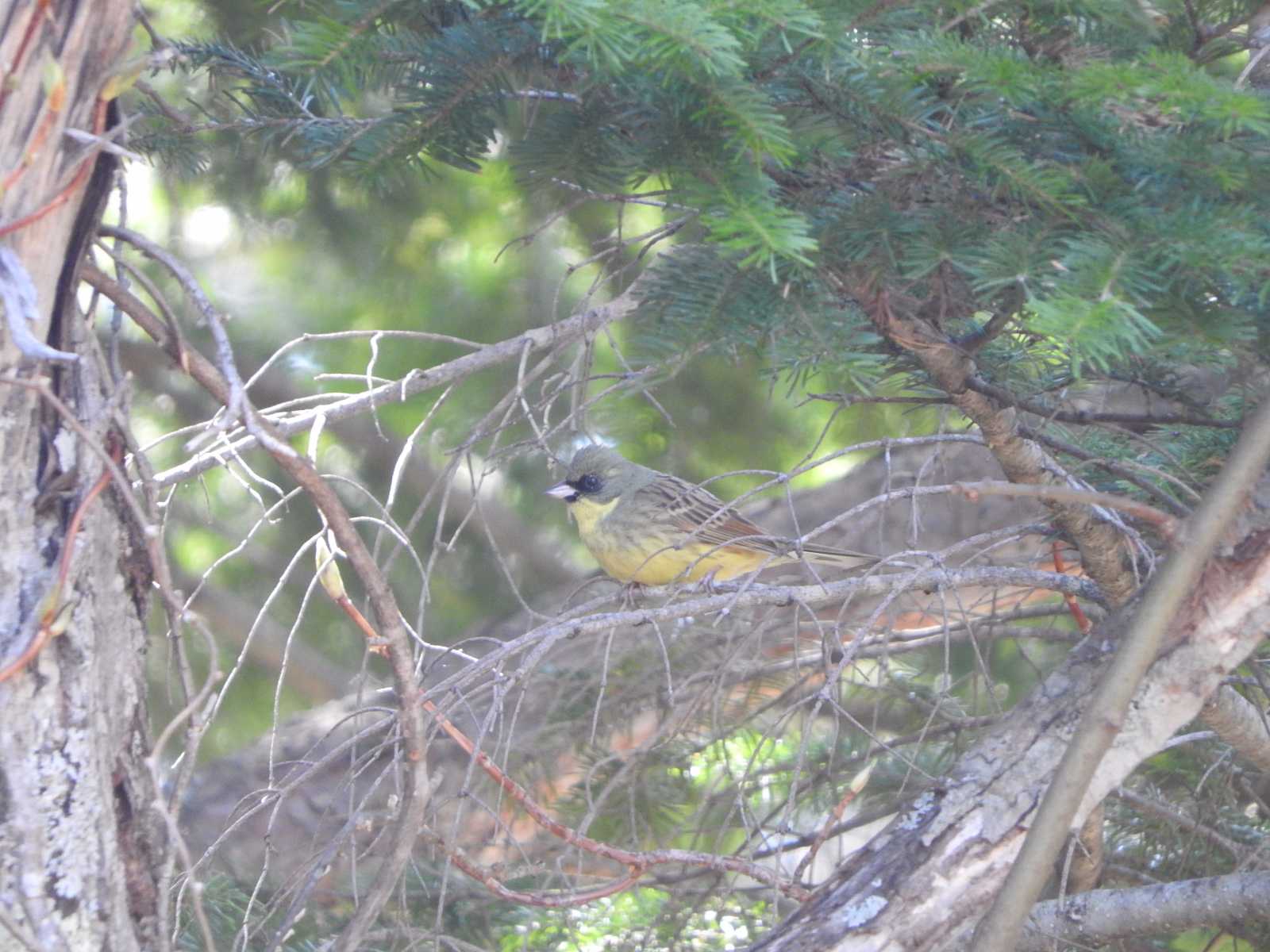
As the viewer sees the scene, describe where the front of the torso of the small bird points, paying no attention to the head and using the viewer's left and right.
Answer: facing to the left of the viewer
